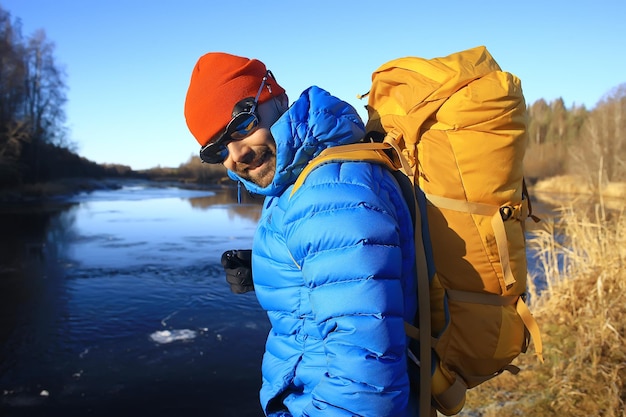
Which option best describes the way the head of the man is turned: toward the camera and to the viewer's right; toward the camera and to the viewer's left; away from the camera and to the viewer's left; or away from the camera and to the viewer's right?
toward the camera and to the viewer's left

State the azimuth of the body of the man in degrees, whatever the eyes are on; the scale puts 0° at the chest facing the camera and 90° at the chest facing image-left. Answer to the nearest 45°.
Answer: approximately 90°

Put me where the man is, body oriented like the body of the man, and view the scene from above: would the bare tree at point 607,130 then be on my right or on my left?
on my right
